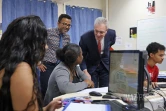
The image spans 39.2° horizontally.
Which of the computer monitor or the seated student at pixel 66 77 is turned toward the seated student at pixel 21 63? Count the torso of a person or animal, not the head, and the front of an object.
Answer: the computer monitor

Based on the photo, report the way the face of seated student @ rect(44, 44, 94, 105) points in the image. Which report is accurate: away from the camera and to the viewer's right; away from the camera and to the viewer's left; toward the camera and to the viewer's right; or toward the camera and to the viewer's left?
away from the camera and to the viewer's right

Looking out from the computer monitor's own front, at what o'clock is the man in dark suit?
The man in dark suit is roughly at 4 o'clock from the computer monitor.

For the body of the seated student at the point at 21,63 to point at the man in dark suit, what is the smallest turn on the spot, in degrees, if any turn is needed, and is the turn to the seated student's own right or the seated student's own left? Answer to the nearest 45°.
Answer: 0° — they already face them

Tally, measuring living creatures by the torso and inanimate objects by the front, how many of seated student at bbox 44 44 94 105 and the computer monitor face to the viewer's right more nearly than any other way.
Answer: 1

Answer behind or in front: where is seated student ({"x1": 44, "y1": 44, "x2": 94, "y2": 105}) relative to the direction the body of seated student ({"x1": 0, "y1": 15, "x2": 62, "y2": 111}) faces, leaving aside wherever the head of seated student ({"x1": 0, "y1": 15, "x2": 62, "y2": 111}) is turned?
in front

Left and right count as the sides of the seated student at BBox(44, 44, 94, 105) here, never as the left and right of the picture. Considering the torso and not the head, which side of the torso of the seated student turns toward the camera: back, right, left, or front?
right

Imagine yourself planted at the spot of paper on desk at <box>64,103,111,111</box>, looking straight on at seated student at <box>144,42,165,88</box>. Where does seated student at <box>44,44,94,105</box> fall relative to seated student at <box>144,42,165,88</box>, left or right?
left

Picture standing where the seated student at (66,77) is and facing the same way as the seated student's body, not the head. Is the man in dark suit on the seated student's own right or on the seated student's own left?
on the seated student's own left

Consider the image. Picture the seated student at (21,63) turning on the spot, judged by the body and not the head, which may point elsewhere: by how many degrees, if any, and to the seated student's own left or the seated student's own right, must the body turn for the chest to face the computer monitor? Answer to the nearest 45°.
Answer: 0° — they already face it
